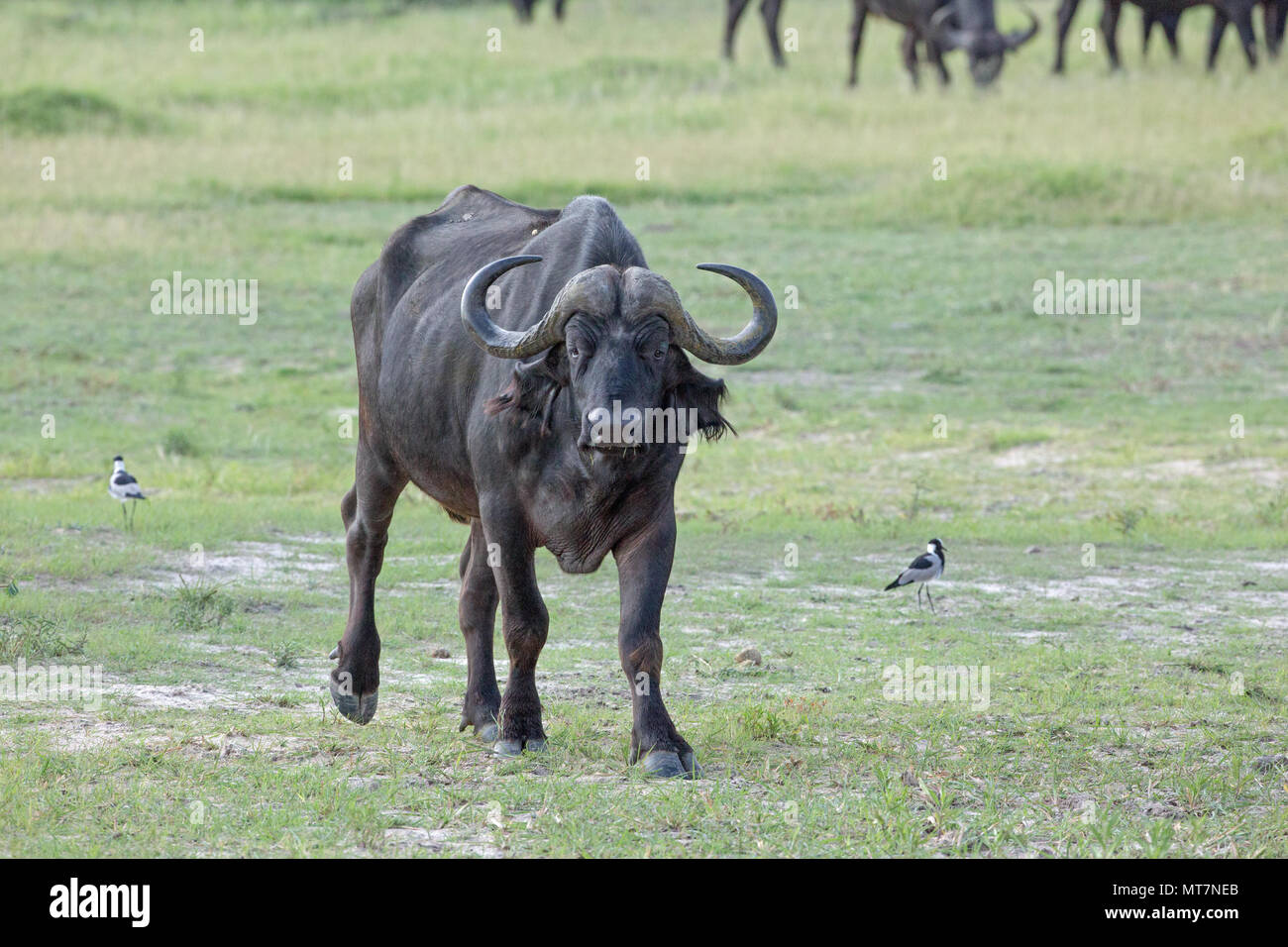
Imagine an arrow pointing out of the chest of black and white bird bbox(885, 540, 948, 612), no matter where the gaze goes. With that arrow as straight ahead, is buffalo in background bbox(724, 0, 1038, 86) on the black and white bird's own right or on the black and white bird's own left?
on the black and white bird's own left

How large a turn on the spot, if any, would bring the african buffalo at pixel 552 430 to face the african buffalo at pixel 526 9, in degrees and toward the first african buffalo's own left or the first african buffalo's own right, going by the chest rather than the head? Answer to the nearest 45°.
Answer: approximately 135° to the first african buffalo's own left

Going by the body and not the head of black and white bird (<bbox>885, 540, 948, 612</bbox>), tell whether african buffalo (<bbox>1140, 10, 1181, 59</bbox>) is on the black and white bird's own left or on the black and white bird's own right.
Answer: on the black and white bird's own left

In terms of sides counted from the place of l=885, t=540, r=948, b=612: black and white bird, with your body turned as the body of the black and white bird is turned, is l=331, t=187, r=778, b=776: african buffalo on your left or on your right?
on your right

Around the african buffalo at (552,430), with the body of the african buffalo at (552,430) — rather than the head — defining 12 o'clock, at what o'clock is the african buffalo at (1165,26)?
the african buffalo at (1165,26) is roughly at 8 o'clock from the african buffalo at (552,430).

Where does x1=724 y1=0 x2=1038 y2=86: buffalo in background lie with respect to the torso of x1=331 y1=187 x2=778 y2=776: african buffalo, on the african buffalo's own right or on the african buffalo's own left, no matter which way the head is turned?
on the african buffalo's own left

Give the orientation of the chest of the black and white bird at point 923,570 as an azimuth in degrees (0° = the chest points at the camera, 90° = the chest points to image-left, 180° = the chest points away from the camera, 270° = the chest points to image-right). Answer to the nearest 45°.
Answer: approximately 270°
